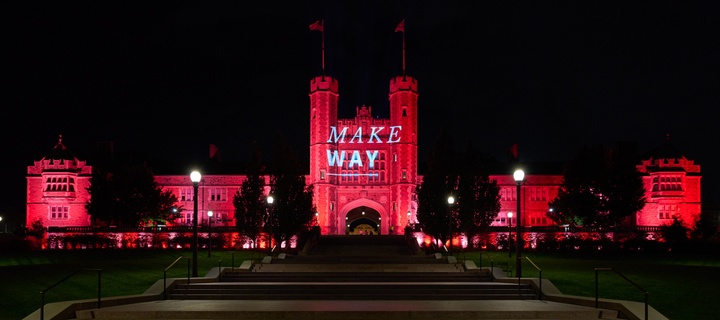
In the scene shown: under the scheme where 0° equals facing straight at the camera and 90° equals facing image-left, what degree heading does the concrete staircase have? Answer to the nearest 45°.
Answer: approximately 0°
